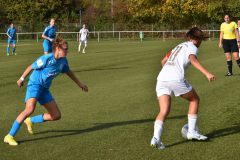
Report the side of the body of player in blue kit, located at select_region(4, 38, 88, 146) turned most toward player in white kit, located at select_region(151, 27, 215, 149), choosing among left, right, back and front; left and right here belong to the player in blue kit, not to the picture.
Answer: front

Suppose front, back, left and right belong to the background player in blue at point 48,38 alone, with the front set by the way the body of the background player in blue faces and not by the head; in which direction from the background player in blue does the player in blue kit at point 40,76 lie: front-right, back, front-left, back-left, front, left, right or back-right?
front-right

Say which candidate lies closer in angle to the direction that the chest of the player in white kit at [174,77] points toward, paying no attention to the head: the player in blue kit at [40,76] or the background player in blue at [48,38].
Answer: the background player in blue

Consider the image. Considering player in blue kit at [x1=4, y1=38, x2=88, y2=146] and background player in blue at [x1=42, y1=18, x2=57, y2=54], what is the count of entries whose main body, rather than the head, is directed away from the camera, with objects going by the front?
0

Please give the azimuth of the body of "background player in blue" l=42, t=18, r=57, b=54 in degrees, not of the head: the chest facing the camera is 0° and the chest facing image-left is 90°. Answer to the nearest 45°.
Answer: approximately 315°

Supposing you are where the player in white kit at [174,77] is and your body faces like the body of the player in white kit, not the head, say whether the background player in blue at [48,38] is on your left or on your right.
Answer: on your left

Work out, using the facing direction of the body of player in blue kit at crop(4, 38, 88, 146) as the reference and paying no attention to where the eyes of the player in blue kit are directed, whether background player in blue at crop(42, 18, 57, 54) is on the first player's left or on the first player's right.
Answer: on the first player's left

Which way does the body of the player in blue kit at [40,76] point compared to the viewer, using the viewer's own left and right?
facing the viewer and to the right of the viewer

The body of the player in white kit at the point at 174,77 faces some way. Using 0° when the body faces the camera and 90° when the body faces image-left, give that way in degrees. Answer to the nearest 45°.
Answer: approximately 225°

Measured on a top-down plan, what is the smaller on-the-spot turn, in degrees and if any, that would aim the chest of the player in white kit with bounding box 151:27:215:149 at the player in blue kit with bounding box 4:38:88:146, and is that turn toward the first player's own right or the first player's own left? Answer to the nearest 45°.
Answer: approximately 135° to the first player's own left
